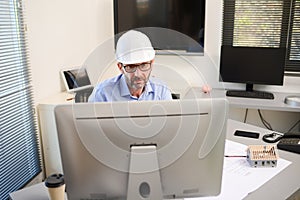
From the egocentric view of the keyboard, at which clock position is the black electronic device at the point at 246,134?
The black electronic device is roughly at 12 o'clock from the keyboard.

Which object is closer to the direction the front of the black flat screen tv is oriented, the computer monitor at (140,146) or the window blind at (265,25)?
the computer monitor

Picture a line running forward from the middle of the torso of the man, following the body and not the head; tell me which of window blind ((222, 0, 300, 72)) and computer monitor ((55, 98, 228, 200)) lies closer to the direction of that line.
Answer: the computer monitor

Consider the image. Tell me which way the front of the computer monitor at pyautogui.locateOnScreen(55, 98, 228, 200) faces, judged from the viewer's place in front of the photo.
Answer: facing away from the viewer

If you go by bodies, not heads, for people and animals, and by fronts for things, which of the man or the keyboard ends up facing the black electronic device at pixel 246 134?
the keyboard

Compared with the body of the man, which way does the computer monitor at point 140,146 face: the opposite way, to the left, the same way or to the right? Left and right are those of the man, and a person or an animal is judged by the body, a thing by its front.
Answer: the opposite way

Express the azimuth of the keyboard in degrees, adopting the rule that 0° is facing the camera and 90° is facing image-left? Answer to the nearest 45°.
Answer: approximately 0°

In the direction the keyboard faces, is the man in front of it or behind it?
in front

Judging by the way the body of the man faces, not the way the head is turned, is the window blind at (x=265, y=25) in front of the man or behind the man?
behind

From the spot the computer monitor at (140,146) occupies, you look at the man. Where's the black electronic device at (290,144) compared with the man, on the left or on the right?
right

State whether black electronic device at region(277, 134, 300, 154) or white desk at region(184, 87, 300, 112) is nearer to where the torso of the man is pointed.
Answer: the black electronic device
